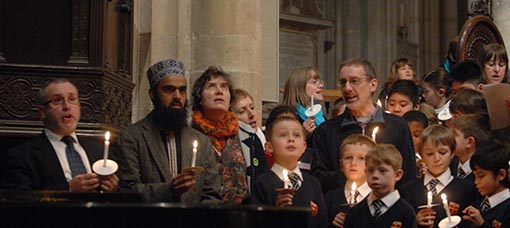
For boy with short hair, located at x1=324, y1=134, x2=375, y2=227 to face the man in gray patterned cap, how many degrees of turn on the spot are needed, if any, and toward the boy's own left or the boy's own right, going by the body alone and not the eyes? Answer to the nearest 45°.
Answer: approximately 45° to the boy's own right

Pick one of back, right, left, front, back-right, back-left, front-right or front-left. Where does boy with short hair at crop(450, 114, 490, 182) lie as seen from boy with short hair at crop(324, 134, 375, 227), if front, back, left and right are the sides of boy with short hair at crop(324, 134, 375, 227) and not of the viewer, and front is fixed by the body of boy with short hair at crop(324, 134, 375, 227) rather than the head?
back-left

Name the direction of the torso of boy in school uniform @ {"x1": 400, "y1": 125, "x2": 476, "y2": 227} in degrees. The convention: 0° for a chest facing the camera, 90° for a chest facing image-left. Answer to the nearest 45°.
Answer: approximately 0°

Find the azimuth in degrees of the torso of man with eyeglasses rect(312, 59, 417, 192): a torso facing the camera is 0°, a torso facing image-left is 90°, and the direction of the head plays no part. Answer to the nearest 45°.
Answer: approximately 0°

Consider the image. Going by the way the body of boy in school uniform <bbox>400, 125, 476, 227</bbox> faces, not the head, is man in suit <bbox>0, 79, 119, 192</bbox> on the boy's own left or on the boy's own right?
on the boy's own right

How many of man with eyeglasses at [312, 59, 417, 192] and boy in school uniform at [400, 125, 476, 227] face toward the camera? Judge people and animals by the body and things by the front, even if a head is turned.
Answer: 2
